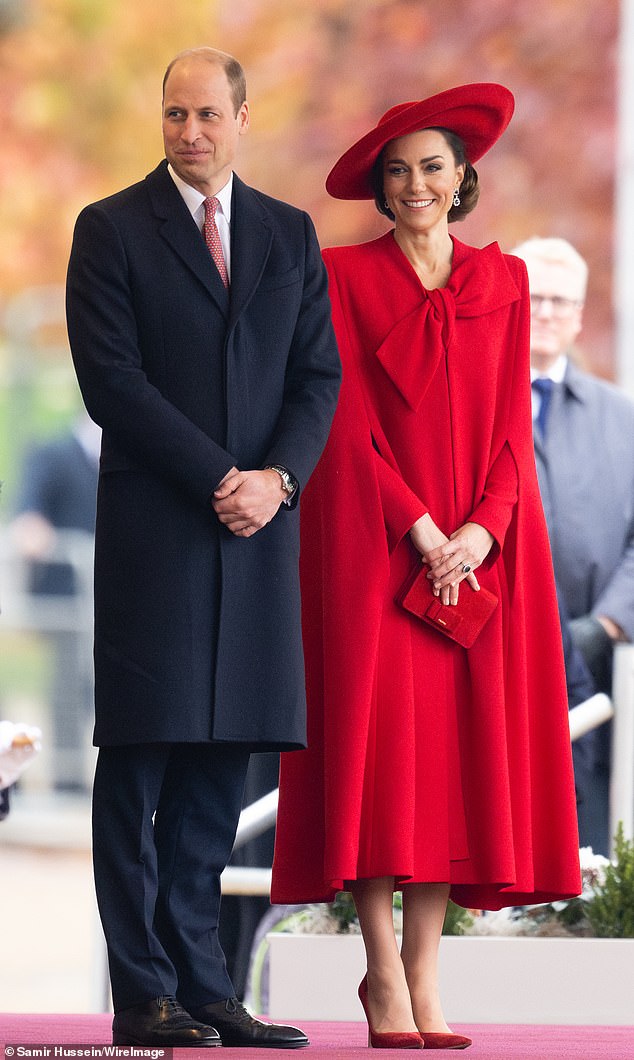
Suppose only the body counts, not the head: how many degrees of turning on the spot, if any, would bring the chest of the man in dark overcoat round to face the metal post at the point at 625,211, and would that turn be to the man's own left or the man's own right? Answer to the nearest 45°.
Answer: approximately 90° to the man's own left

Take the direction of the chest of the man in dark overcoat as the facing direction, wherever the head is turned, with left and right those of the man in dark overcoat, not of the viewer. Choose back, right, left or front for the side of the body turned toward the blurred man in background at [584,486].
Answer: left

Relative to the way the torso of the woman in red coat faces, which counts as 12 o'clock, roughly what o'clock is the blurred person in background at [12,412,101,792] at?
The blurred person in background is roughly at 5 o'clock from the woman in red coat.

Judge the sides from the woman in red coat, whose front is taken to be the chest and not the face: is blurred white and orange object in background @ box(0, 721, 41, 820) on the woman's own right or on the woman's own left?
on the woman's own right

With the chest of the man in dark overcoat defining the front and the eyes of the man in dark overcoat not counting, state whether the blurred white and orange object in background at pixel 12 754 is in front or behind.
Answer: behind

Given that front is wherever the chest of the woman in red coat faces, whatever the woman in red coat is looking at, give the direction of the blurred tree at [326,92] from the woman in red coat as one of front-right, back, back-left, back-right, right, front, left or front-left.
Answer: back

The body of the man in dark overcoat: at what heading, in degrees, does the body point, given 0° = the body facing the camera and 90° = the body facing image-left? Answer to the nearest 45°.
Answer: approximately 315°

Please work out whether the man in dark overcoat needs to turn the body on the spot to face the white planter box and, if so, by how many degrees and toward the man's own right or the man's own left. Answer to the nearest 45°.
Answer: approximately 90° to the man's own left

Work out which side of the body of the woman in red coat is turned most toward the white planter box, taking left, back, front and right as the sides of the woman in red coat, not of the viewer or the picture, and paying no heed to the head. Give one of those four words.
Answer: back

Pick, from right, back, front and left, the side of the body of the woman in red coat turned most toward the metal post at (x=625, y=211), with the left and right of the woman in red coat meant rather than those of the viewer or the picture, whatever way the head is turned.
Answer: back
